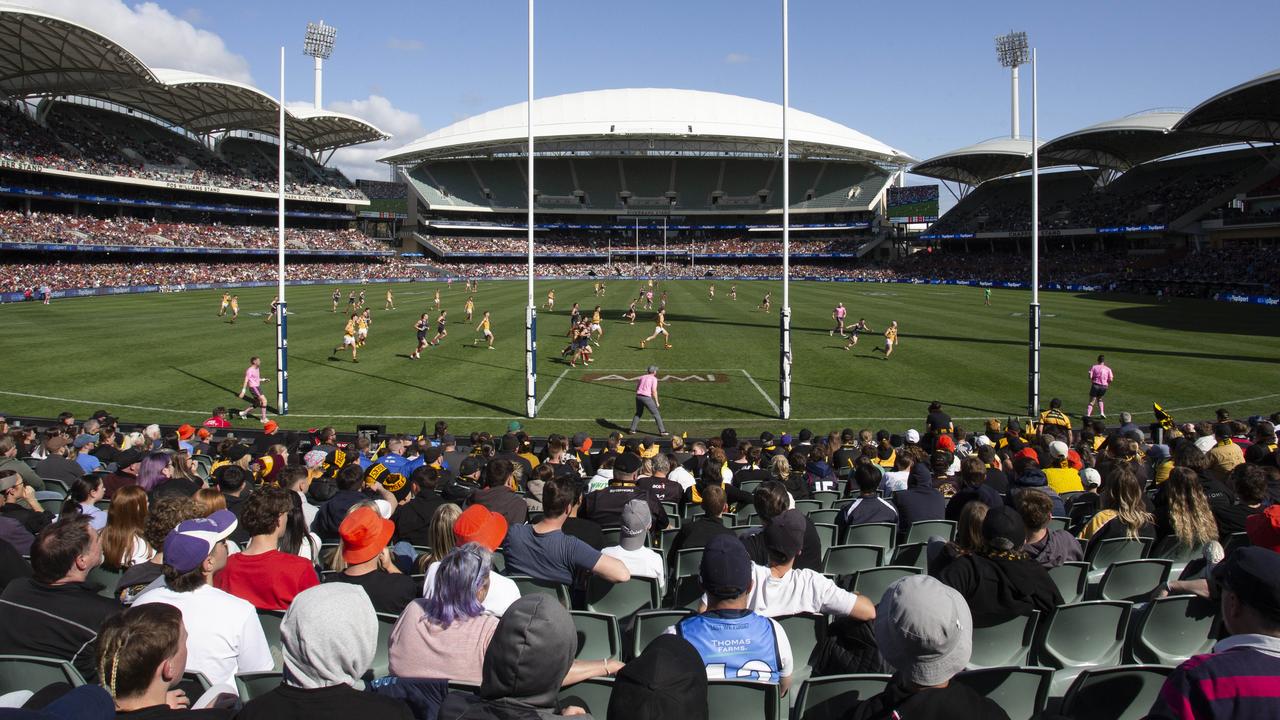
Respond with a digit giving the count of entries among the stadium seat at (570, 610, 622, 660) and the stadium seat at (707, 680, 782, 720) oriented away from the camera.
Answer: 2

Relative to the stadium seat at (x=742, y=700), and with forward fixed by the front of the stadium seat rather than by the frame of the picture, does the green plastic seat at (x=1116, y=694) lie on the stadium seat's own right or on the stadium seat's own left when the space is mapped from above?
on the stadium seat's own right

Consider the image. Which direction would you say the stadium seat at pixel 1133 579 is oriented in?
away from the camera

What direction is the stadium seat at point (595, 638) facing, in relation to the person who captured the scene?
facing away from the viewer

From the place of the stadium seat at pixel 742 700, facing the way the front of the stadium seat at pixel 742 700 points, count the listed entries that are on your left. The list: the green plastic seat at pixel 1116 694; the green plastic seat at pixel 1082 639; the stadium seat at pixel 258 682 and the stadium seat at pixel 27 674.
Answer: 2

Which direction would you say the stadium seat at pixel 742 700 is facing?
away from the camera

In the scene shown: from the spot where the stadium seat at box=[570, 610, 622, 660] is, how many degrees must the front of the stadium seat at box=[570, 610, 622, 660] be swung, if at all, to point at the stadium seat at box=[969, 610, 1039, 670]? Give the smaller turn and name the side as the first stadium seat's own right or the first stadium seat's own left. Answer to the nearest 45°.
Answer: approximately 90° to the first stadium seat's own right

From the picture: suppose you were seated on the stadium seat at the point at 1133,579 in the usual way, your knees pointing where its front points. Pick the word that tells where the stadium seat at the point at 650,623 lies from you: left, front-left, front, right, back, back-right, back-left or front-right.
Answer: back-left
